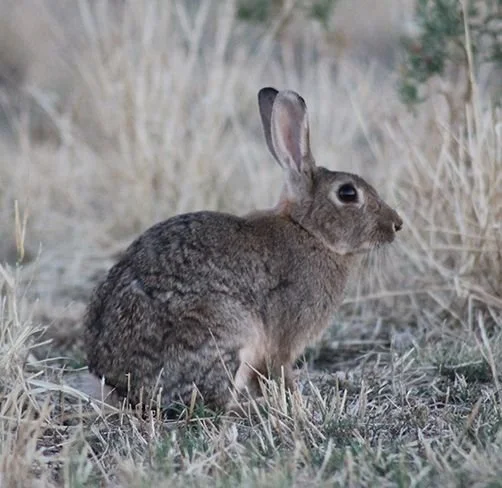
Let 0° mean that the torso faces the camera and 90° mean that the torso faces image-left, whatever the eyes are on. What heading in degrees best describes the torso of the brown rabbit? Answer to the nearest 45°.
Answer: approximately 270°
